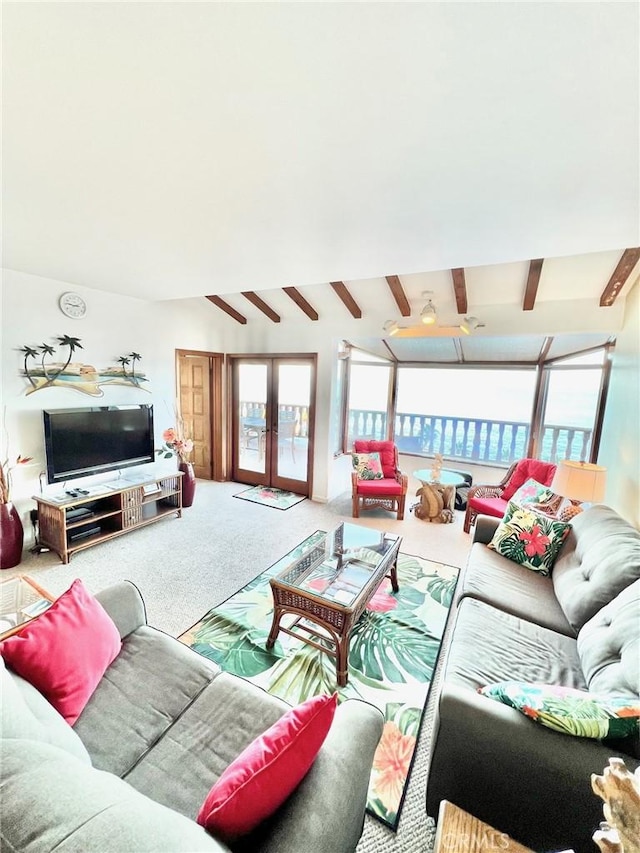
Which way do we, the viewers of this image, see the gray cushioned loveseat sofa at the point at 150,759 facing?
facing away from the viewer and to the right of the viewer

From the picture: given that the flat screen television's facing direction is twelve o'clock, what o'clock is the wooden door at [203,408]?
The wooden door is roughly at 9 o'clock from the flat screen television.

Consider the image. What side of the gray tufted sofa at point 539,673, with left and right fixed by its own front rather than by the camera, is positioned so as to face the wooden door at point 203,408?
front

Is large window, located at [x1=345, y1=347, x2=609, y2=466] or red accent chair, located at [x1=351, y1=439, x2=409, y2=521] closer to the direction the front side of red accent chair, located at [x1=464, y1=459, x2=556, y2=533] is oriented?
the red accent chair

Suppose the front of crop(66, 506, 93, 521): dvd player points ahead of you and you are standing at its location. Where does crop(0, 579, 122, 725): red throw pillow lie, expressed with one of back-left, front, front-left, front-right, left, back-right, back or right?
front-right

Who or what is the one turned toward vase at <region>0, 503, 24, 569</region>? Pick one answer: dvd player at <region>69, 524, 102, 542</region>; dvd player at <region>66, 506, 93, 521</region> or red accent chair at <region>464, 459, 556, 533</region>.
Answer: the red accent chair

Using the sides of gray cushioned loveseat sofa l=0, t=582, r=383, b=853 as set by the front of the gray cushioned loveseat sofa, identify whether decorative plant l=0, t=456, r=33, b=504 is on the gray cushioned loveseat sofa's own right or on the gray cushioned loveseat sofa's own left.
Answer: on the gray cushioned loveseat sofa's own left

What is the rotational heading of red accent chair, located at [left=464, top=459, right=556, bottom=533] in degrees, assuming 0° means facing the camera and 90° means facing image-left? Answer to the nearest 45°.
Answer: approximately 45°

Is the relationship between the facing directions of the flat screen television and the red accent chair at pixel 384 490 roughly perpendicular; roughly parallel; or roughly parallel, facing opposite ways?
roughly perpendicular

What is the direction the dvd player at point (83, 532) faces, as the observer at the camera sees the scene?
facing the viewer and to the right of the viewer
